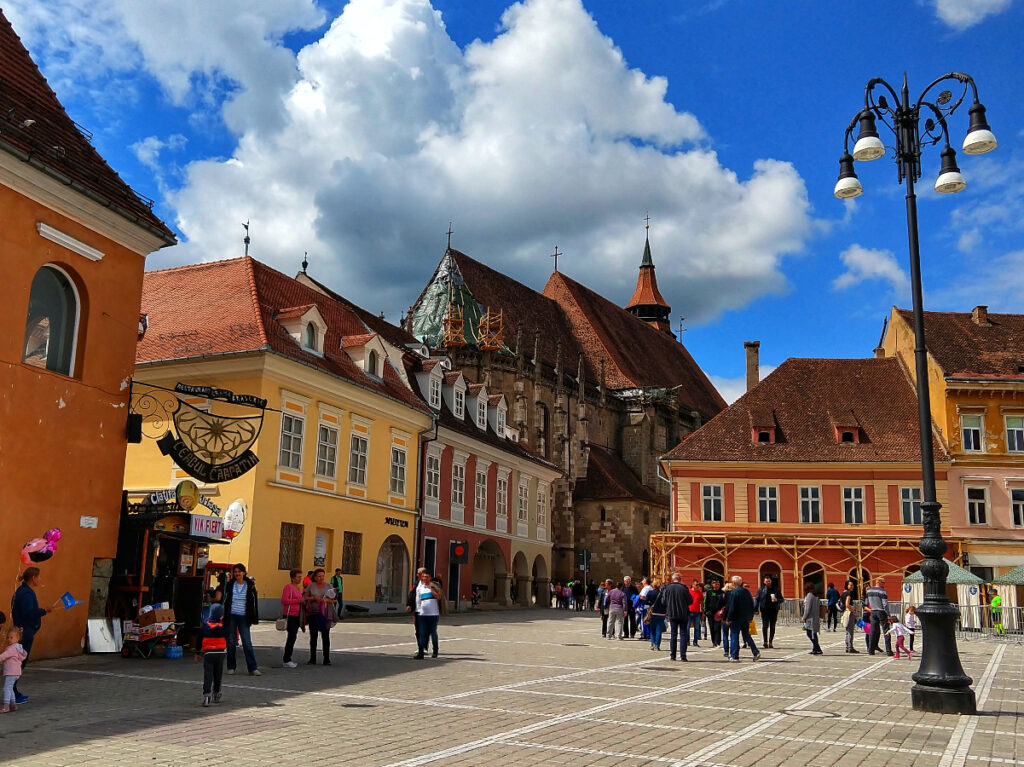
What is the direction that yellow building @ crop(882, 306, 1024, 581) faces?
toward the camera

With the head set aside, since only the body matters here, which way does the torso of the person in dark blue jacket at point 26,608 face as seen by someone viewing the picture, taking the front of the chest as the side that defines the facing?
to the viewer's right

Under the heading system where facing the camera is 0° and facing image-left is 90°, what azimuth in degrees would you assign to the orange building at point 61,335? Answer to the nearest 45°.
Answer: approximately 315°

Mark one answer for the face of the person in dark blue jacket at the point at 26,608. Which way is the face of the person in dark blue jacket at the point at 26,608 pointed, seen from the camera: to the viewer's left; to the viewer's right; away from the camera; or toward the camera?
to the viewer's right

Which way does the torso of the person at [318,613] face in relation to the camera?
toward the camera

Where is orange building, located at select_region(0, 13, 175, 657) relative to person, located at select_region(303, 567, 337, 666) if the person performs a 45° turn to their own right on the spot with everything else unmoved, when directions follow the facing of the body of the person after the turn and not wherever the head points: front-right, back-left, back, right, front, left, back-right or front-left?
front-right
